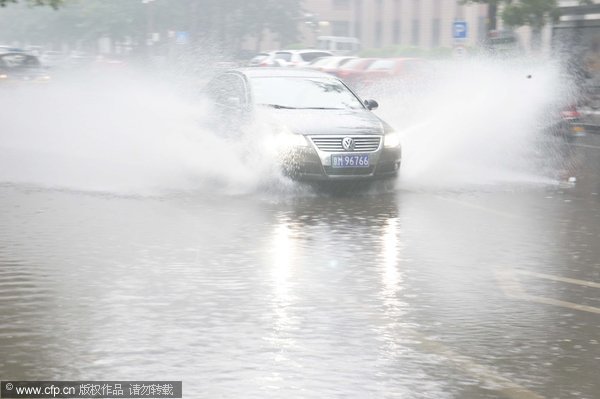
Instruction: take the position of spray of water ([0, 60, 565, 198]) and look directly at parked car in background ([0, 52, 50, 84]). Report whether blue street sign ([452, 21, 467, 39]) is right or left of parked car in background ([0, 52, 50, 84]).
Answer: right

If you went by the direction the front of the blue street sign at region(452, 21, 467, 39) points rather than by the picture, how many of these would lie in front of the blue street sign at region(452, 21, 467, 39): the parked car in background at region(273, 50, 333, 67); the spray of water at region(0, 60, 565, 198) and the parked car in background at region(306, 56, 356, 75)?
1

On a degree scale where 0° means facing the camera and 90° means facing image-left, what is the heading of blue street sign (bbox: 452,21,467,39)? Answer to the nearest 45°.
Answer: approximately 0°

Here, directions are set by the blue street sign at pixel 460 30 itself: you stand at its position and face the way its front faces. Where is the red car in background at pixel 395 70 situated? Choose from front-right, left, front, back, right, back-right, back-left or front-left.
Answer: right

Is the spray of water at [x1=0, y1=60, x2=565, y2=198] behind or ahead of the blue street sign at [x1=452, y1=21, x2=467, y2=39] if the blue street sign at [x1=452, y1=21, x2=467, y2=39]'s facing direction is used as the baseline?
ahead

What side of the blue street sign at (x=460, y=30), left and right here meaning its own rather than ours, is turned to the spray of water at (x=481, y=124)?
front

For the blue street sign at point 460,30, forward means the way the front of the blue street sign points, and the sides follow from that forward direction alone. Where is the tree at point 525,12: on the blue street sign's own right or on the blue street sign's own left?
on the blue street sign's own left

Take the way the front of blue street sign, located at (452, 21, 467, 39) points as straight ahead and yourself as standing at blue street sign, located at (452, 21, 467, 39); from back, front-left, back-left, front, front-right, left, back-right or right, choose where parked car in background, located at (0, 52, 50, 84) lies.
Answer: right
